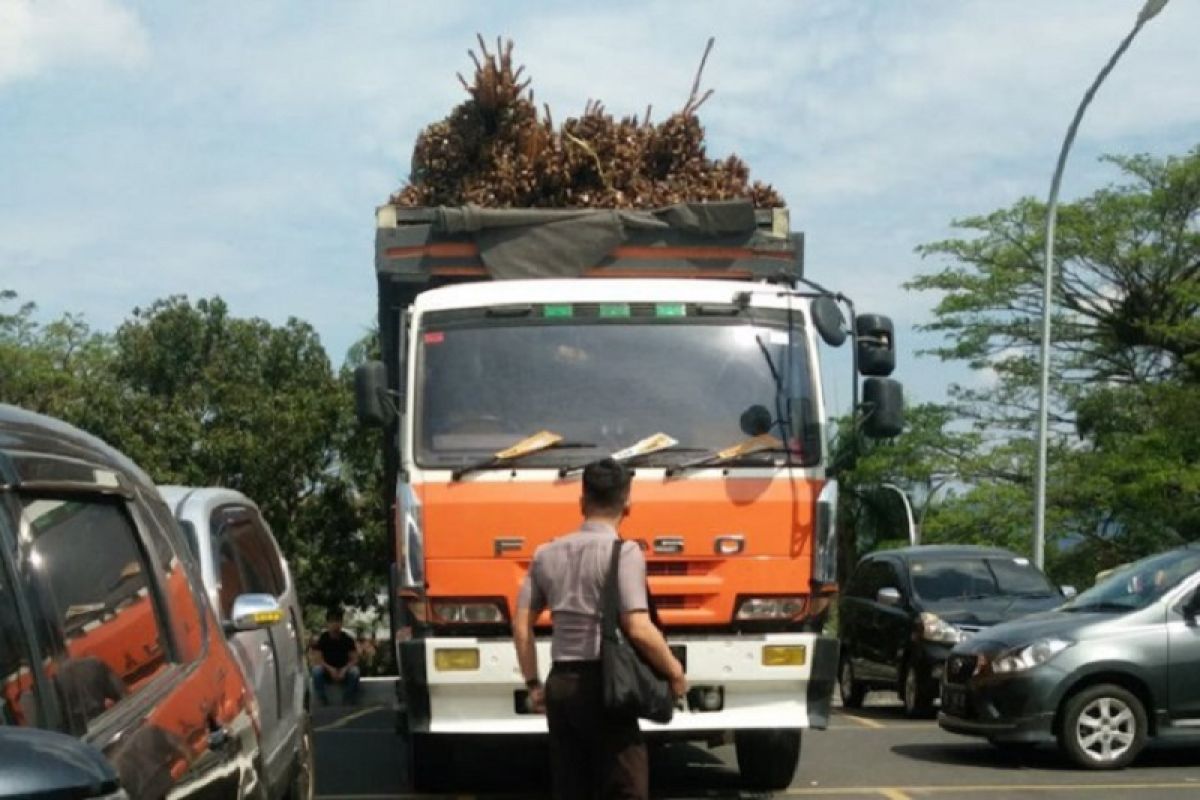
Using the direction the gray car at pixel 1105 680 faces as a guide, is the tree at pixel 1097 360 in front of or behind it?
behind

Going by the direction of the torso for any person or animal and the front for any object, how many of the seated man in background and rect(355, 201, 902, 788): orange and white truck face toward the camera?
2

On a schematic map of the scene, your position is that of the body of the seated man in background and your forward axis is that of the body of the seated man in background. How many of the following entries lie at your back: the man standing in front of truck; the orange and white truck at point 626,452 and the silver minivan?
0

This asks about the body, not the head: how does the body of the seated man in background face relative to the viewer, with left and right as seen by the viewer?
facing the viewer

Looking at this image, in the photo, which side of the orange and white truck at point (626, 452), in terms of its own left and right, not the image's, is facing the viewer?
front

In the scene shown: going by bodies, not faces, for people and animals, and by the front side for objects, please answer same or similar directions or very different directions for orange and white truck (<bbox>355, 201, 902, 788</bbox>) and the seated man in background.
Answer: same or similar directions

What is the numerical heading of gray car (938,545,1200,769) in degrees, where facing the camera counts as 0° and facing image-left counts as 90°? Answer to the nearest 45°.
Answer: approximately 45°

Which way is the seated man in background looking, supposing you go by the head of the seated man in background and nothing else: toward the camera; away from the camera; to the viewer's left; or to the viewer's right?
toward the camera

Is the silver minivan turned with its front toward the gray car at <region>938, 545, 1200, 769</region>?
no

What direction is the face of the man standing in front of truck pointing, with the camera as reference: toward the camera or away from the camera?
away from the camera
